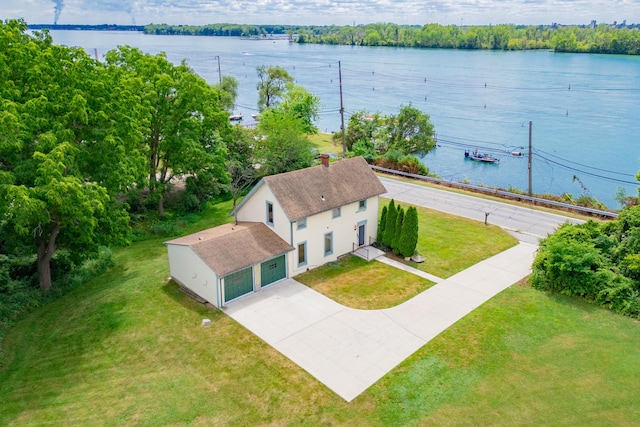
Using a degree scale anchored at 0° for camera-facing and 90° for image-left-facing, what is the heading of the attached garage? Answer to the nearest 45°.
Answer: approximately 315°

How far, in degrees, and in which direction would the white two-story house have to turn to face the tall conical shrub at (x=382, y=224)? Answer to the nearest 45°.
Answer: approximately 90° to its left

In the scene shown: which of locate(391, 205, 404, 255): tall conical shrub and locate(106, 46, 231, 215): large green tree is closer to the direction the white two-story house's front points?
the tall conical shrub

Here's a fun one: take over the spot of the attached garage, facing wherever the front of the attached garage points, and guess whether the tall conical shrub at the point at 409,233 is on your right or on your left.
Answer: on your left

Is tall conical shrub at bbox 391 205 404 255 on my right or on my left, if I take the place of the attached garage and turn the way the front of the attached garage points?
on my left

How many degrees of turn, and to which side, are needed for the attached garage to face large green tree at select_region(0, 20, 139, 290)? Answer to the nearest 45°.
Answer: approximately 135° to its right

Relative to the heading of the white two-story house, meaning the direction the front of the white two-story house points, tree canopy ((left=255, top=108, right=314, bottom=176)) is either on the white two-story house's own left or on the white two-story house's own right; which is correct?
on the white two-story house's own left
